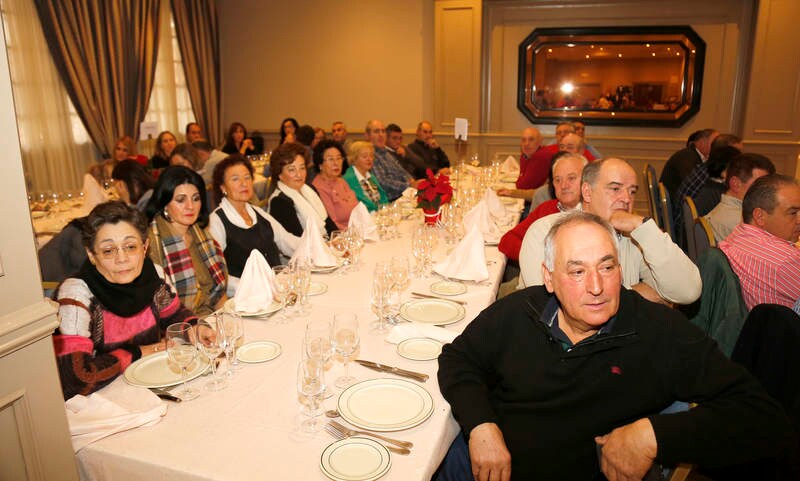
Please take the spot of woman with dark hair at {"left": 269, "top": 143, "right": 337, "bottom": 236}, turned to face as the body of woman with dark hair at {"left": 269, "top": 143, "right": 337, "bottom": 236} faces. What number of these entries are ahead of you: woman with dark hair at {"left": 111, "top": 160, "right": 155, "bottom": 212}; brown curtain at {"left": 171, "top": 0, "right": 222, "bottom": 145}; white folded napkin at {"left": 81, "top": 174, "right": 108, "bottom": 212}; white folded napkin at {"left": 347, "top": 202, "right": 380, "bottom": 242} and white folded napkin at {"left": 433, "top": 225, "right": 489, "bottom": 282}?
2

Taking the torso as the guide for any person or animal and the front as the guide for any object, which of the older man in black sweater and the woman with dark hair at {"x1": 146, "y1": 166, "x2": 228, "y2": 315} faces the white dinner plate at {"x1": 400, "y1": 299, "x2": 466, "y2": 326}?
the woman with dark hair

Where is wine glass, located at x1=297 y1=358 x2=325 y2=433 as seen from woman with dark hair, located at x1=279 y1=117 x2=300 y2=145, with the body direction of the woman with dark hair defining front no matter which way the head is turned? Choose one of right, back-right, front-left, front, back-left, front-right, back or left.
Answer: front-left

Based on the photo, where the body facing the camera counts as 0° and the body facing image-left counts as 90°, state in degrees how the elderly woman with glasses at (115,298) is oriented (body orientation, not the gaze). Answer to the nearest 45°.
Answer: approximately 315°

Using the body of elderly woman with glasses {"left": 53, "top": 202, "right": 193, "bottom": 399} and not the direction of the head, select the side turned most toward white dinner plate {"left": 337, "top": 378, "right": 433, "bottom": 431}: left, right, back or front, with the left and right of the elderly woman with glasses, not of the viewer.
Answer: front

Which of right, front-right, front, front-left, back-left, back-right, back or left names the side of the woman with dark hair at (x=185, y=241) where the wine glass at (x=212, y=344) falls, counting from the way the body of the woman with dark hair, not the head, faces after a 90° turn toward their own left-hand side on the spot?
back-right

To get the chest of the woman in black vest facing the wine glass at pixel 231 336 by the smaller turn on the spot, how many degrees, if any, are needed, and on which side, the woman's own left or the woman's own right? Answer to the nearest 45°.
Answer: approximately 45° to the woman's own right

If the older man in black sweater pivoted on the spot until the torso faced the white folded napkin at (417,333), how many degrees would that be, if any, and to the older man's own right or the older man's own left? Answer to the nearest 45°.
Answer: approximately 90° to the older man's own right

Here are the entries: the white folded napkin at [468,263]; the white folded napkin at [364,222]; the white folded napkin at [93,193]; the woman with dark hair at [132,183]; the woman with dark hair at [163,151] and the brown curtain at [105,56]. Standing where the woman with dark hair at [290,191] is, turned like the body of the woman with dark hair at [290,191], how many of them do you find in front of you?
2

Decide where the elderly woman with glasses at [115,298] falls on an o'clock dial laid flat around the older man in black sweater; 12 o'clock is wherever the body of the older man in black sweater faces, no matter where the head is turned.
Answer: The elderly woman with glasses is roughly at 3 o'clock from the older man in black sweater.

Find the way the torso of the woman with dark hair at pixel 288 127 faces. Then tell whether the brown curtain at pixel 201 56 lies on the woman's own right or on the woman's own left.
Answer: on the woman's own right

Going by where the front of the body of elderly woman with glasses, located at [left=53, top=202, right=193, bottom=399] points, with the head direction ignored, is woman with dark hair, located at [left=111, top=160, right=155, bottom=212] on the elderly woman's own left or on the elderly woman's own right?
on the elderly woman's own left

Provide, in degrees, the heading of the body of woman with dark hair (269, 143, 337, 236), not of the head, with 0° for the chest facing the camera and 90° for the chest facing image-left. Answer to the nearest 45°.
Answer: approximately 315°

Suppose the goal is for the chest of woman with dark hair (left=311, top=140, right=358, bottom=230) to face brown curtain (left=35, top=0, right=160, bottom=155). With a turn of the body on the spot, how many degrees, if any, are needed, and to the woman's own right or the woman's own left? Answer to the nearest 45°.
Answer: approximately 180°

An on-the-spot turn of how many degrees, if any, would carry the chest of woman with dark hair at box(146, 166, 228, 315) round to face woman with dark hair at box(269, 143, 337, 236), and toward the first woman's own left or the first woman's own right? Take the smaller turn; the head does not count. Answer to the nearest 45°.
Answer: approximately 90° to the first woman's own left
